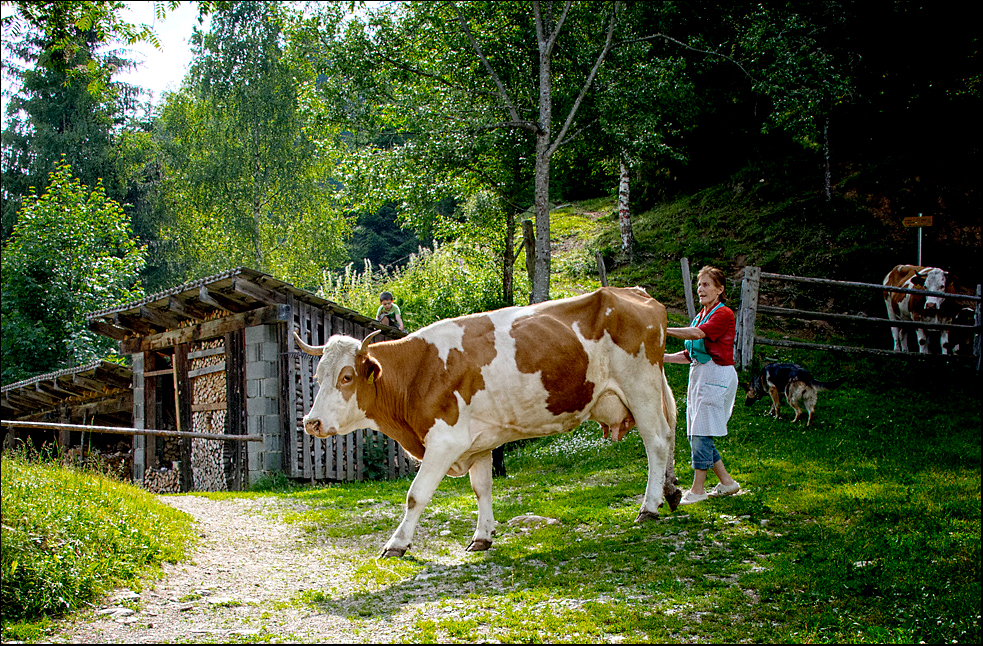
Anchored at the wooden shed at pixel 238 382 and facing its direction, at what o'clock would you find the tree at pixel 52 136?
The tree is roughly at 4 o'clock from the wooden shed.

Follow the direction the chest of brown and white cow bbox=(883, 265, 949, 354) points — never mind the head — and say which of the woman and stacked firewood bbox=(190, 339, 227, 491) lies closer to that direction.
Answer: the woman

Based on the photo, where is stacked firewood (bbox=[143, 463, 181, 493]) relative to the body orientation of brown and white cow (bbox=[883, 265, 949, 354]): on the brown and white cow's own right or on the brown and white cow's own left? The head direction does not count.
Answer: on the brown and white cow's own right

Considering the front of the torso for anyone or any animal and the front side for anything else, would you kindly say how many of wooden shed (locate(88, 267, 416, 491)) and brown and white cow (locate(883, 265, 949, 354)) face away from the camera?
0

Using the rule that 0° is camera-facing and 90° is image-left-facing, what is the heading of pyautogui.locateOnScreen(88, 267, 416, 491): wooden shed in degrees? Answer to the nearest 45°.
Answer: approximately 45°

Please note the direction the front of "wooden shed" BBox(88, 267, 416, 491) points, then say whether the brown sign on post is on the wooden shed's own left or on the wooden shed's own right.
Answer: on the wooden shed's own left

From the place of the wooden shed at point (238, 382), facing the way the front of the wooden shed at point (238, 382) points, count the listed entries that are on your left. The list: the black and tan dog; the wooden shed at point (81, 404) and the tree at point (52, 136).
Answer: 1

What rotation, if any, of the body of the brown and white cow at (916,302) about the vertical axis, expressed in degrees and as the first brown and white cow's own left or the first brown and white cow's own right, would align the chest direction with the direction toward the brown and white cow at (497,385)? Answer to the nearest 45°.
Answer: approximately 45° to the first brown and white cow's own right

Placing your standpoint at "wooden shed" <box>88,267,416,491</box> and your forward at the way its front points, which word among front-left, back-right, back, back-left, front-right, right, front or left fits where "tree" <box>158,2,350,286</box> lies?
back-right

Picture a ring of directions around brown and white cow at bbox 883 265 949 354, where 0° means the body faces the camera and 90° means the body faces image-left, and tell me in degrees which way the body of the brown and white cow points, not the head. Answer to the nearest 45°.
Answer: approximately 315°
